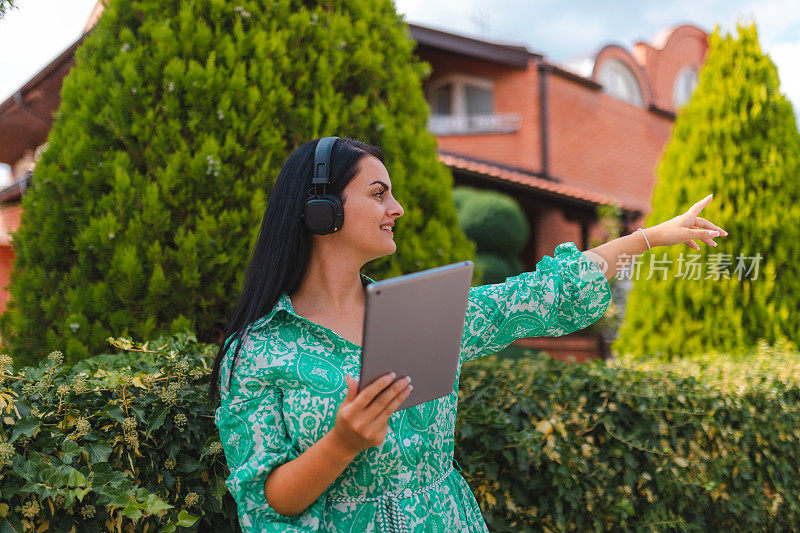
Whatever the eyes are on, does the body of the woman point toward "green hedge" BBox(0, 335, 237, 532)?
no

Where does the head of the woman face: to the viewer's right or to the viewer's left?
to the viewer's right

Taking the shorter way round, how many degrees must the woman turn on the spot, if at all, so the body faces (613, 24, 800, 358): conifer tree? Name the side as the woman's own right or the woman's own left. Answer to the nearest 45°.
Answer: approximately 90° to the woman's own left

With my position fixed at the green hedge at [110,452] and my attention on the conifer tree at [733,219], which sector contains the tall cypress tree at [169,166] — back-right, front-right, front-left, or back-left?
front-left

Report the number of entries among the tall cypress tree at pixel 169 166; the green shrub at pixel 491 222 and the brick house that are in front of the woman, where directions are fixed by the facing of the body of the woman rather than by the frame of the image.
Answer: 0

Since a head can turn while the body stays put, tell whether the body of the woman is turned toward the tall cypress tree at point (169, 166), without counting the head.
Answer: no

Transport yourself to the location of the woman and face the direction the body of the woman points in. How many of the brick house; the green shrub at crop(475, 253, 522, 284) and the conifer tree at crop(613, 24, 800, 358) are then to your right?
0

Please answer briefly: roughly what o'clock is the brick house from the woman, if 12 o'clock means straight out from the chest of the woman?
The brick house is roughly at 8 o'clock from the woman.

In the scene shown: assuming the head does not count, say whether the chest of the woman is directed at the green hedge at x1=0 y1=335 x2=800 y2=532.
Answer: no

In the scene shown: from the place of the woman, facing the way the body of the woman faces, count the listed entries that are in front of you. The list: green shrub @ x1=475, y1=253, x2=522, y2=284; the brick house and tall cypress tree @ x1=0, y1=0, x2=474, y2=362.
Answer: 0

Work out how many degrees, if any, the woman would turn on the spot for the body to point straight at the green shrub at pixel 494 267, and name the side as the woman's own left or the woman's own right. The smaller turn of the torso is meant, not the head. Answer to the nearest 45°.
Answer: approximately 135° to the woman's own left

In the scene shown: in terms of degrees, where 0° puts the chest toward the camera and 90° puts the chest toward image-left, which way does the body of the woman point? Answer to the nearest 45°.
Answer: approximately 315°

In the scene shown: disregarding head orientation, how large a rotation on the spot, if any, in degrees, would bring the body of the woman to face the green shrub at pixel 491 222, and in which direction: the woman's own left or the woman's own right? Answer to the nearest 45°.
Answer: approximately 135° to the woman's own left
